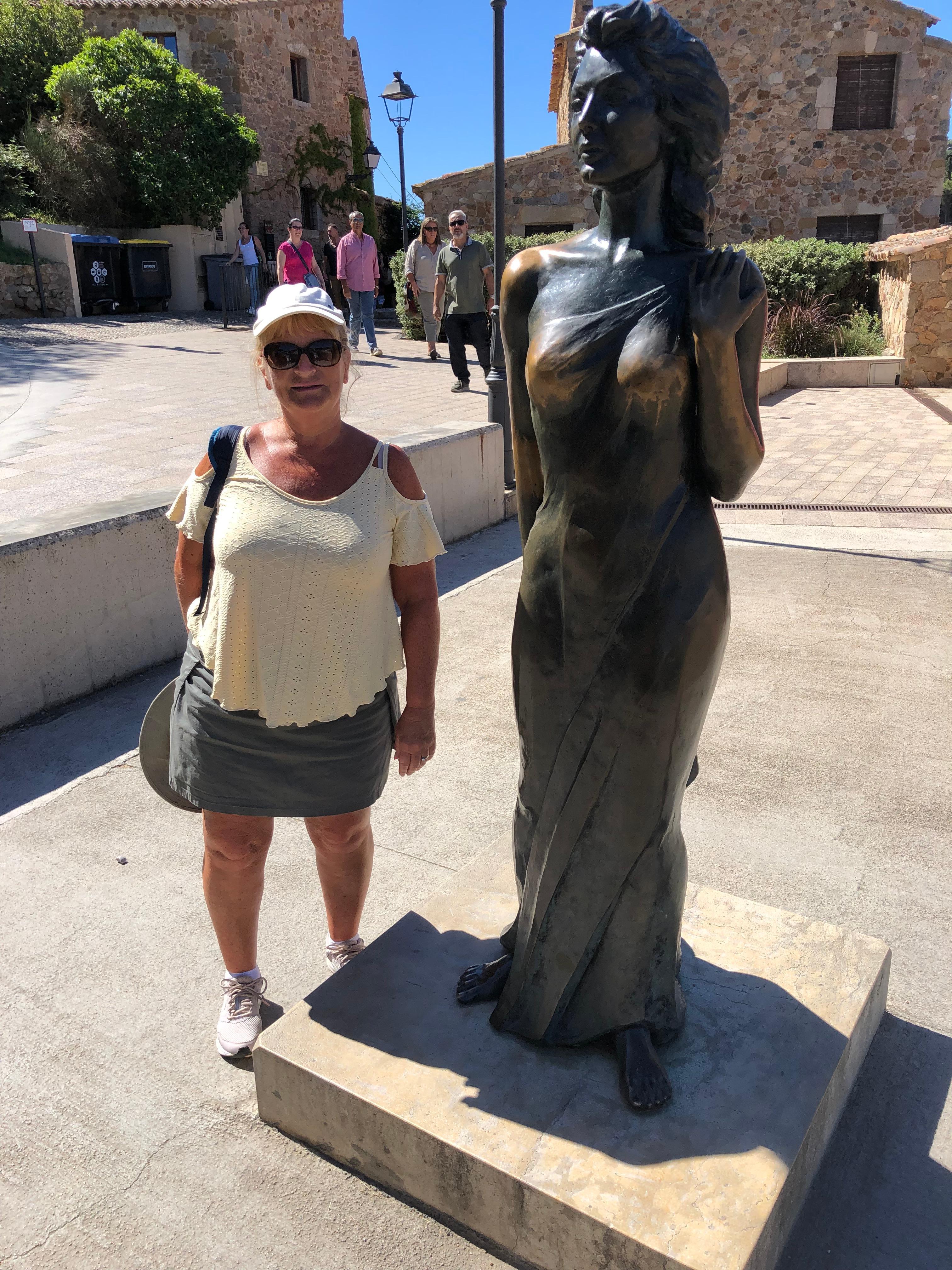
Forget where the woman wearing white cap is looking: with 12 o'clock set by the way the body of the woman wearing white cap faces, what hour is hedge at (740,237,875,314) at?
The hedge is roughly at 7 o'clock from the woman wearing white cap.

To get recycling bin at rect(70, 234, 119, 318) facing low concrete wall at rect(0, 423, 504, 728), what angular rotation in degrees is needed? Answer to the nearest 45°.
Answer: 0° — it already faces it

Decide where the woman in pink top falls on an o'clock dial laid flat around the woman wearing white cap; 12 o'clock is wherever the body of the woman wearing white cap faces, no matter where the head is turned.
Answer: The woman in pink top is roughly at 6 o'clock from the woman wearing white cap.

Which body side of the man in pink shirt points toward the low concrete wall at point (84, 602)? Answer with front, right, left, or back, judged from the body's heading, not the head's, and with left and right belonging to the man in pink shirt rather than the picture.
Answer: front

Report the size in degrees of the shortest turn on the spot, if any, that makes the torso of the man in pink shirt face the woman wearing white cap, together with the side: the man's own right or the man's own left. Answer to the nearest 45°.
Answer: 0° — they already face them

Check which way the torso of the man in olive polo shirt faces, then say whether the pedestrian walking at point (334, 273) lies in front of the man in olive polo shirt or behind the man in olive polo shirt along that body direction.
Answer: behind

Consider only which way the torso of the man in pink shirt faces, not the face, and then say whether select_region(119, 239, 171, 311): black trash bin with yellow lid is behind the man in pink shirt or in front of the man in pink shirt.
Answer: behind

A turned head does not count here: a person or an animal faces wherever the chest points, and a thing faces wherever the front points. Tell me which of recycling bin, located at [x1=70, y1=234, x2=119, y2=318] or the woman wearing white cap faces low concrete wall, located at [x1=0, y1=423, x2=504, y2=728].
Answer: the recycling bin

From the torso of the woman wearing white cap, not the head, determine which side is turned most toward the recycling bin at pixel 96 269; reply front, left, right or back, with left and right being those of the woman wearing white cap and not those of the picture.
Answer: back
